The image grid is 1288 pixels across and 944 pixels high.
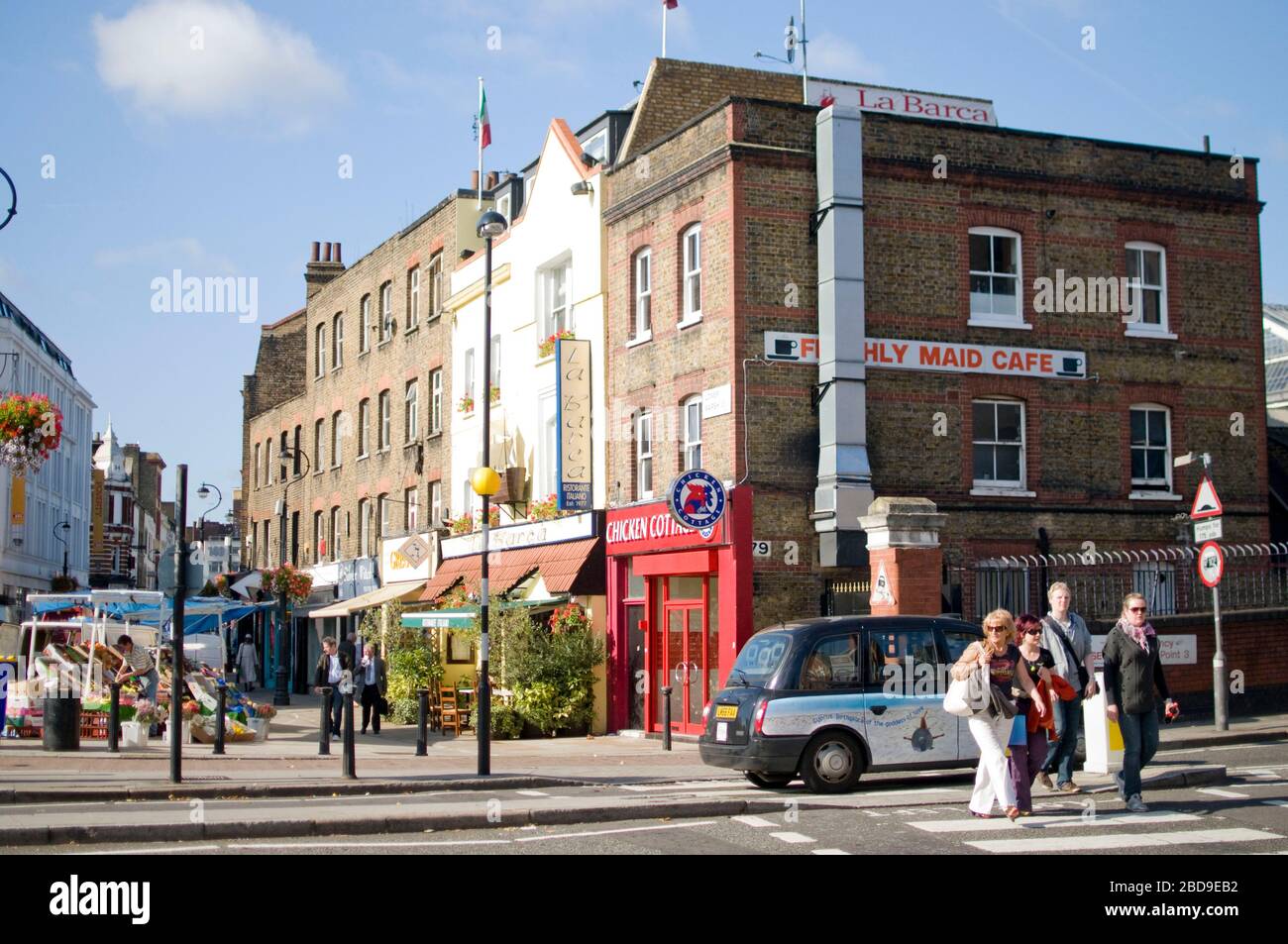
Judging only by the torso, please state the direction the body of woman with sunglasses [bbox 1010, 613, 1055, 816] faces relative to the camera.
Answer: toward the camera

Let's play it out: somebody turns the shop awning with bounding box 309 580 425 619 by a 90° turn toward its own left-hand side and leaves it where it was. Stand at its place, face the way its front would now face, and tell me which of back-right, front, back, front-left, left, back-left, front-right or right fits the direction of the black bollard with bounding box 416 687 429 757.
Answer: front-right

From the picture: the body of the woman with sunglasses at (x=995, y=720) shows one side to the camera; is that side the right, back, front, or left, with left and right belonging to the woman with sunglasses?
front

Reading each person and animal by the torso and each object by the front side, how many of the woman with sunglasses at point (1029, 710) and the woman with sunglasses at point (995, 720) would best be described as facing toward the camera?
2

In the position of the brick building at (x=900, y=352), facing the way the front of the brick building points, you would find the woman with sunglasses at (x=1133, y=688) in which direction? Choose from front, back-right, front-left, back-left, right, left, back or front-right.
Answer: front-left

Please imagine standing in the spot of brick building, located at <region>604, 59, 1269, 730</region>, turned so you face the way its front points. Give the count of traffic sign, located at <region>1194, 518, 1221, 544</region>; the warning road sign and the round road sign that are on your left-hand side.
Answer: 3

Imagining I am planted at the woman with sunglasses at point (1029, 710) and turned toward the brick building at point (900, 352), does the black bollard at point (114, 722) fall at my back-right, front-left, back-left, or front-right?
front-left

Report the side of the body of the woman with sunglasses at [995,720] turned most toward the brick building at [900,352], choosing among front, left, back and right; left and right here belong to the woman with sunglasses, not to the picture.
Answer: back

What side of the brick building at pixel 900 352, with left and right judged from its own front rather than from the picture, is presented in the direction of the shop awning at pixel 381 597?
right

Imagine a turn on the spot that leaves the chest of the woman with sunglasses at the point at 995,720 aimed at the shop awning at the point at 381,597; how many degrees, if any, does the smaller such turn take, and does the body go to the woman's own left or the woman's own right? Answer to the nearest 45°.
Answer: approximately 135° to the woman's own right

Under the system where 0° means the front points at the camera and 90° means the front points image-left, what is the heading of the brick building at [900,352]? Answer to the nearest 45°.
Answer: approximately 45°

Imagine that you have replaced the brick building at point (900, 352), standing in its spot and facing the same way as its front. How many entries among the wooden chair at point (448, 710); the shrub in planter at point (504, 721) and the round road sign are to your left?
1
